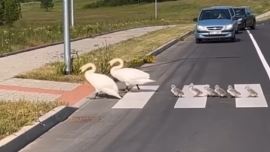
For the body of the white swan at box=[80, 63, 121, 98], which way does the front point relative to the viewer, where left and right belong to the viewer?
facing to the left of the viewer

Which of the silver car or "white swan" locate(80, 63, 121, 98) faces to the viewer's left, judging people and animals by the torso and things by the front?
the white swan

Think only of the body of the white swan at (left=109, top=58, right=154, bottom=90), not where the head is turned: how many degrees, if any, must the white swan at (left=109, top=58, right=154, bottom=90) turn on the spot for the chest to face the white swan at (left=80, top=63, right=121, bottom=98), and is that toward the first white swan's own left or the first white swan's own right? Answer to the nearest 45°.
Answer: approximately 45° to the first white swan's own left

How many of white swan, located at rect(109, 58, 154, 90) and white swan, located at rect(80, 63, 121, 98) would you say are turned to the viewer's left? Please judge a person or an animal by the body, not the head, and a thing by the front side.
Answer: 2

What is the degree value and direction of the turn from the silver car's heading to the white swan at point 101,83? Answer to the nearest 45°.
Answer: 0° — it already faces it

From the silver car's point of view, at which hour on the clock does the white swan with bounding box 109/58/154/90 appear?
The white swan is roughly at 12 o'clock from the silver car.

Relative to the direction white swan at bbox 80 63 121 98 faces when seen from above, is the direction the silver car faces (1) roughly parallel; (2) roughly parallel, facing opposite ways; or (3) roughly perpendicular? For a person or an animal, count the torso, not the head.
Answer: roughly perpendicular

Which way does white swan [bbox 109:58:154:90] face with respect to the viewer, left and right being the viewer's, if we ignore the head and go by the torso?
facing to the left of the viewer

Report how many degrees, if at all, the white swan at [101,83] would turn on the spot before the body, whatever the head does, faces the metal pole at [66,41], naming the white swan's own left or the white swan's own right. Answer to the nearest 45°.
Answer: approximately 90° to the white swan's own right

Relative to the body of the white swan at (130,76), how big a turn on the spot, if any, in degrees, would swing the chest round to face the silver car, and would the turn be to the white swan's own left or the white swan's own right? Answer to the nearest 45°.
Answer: approximately 90° to the white swan's own right

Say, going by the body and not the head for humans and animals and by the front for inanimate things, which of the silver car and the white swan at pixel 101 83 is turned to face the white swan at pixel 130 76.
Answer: the silver car

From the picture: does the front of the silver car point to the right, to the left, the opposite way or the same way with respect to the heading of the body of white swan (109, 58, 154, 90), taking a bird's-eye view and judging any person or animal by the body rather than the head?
to the left
